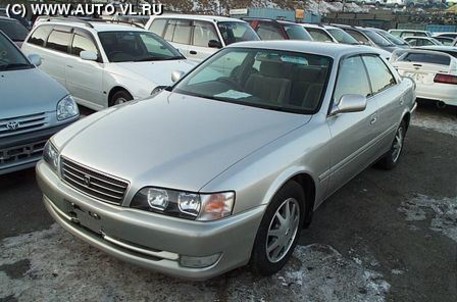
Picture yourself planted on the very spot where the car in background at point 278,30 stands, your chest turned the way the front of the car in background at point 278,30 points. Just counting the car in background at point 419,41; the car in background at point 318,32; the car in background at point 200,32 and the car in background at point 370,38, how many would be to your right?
1

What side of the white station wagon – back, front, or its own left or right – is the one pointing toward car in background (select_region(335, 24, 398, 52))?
left

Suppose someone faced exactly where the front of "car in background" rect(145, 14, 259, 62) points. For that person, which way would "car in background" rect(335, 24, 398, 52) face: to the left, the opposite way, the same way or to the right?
the same way

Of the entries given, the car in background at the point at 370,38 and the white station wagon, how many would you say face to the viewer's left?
0

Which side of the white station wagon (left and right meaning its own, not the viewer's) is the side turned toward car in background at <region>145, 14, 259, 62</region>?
left

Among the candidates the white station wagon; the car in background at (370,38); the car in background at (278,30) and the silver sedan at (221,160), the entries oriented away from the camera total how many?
0

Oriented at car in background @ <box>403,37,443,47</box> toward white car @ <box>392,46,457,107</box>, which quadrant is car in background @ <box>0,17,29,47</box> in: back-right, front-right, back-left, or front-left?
front-right

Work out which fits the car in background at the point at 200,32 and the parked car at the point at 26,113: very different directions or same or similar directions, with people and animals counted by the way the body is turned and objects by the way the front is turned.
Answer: same or similar directions

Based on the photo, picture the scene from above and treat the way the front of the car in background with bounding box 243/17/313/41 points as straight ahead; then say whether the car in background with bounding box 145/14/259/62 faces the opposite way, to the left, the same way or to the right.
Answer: the same way

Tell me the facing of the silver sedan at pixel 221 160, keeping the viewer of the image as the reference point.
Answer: facing the viewer and to the left of the viewer

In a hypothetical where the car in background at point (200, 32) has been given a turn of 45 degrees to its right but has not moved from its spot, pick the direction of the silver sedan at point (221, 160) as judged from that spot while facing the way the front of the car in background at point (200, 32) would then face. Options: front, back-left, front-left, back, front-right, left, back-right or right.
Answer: front

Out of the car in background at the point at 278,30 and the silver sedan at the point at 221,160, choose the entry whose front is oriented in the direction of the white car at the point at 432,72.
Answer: the car in background

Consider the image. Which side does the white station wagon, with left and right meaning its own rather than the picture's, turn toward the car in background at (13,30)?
back

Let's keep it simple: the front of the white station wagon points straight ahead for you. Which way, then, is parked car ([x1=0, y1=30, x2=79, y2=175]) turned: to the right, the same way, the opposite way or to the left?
the same way

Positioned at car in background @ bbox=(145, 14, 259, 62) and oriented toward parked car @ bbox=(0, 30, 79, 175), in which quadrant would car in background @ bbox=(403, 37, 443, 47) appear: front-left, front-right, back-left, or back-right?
back-left

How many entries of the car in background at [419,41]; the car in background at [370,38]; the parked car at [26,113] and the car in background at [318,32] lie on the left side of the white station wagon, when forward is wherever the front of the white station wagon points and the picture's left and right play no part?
3

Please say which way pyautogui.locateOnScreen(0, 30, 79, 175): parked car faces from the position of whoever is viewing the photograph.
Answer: facing the viewer and to the right of the viewer

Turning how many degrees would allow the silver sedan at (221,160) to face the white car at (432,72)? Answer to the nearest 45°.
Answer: approximately 180°
